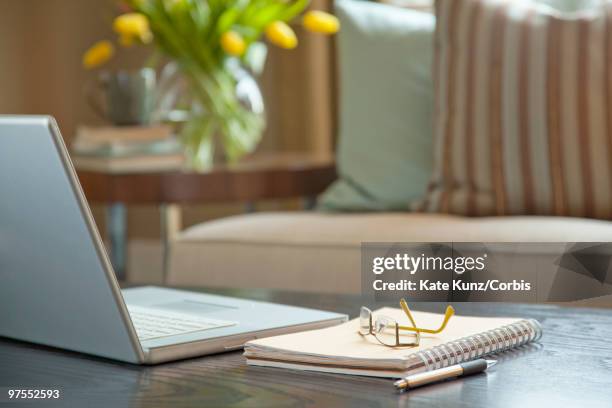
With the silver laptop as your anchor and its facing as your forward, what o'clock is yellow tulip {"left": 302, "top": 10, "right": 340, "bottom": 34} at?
The yellow tulip is roughly at 11 o'clock from the silver laptop.

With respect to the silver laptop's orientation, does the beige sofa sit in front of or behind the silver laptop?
in front

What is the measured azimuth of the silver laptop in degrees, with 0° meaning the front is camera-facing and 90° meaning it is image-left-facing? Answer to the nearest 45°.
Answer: approximately 225°

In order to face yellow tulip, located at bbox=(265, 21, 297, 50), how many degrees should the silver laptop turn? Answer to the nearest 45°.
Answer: approximately 45° to its left
